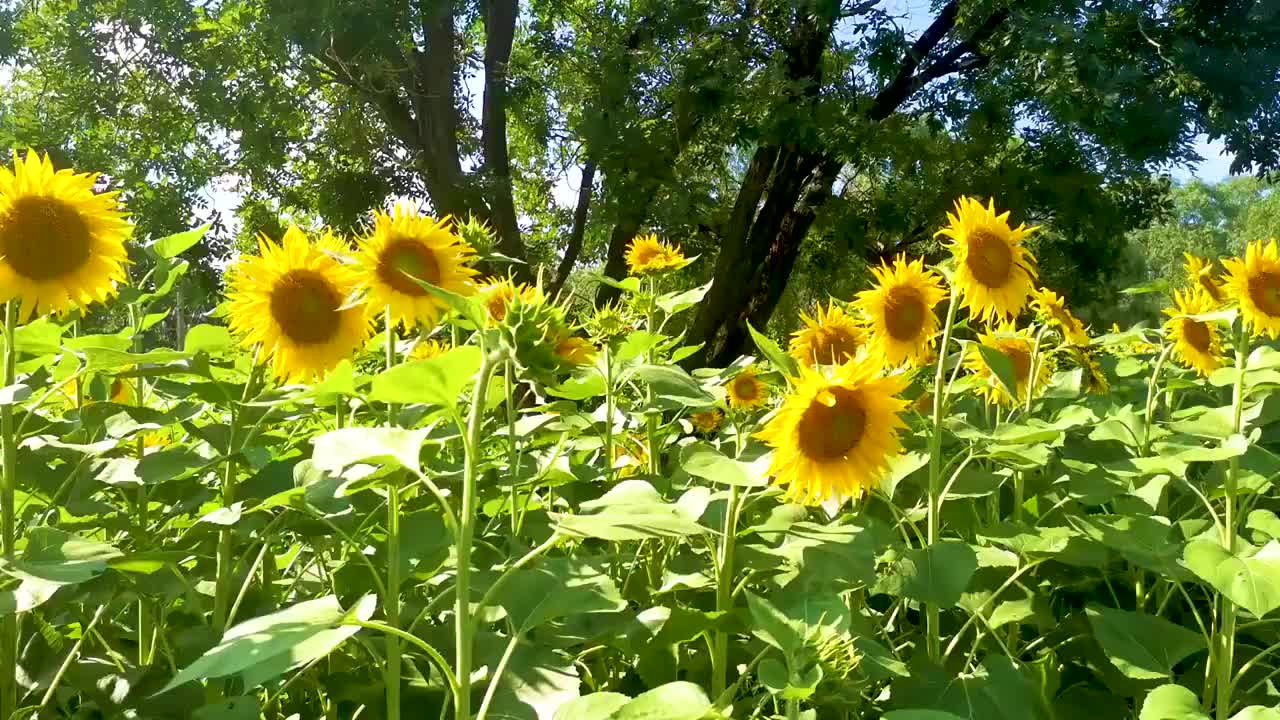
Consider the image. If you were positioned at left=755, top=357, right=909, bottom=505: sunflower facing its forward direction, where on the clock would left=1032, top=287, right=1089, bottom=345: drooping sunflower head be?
The drooping sunflower head is roughly at 7 o'clock from the sunflower.

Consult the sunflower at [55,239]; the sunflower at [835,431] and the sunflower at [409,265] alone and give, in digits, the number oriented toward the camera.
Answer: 3

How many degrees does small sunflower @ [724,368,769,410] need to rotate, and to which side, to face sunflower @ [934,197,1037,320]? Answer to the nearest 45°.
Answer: approximately 45° to its left

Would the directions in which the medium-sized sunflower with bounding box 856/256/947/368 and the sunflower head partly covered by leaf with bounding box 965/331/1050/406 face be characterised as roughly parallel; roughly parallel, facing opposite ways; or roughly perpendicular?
roughly parallel

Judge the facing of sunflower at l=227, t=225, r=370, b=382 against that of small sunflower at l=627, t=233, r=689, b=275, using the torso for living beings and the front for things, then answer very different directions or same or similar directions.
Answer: same or similar directions

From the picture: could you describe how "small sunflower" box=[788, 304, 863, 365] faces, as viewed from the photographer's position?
facing the viewer

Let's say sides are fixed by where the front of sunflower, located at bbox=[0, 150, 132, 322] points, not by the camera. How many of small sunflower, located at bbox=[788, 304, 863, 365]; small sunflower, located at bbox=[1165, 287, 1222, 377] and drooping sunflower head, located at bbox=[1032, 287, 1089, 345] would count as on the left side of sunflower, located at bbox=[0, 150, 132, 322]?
3

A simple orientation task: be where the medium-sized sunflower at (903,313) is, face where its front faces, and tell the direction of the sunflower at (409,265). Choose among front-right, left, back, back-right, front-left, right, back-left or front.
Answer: front-right

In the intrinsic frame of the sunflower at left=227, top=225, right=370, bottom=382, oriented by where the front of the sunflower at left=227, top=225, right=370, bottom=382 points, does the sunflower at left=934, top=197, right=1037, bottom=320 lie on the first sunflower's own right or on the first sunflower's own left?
on the first sunflower's own left

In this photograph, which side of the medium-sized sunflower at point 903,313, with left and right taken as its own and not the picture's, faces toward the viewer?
front

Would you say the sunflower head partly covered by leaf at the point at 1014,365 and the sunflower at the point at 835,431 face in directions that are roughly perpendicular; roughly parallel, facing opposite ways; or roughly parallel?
roughly parallel

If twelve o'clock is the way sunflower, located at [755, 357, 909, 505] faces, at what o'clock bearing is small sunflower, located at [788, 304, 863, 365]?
The small sunflower is roughly at 6 o'clock from the sunflower.

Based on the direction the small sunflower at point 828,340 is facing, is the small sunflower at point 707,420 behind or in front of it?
behind

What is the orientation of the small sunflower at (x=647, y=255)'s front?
toward the camera

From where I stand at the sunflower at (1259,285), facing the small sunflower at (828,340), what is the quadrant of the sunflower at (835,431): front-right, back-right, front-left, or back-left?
front-left
